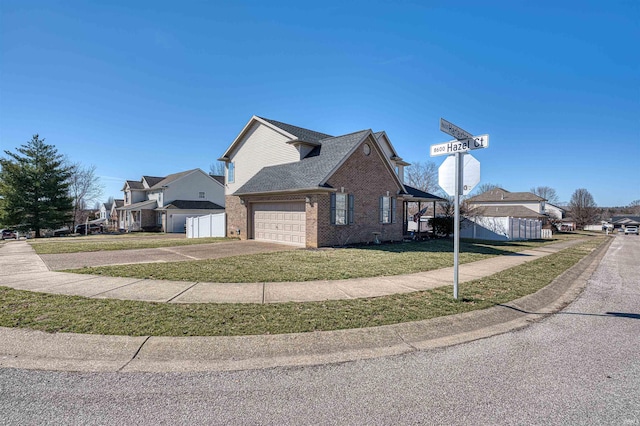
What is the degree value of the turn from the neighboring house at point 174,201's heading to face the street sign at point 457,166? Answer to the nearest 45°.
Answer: approximately 45° to its left

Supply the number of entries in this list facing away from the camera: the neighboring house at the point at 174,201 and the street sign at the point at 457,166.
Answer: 1

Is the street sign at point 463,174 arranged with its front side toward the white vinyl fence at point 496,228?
yes

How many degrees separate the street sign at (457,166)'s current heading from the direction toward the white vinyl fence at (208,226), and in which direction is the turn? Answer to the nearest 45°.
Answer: approximately 45° to its left

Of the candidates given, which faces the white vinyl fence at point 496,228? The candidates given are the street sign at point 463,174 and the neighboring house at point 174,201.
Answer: the street sign

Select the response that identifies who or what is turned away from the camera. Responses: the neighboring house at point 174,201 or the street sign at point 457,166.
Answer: the street sign

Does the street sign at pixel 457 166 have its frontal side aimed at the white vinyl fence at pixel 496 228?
yes

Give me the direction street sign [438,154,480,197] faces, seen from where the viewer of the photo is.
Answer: facing away from the viewer

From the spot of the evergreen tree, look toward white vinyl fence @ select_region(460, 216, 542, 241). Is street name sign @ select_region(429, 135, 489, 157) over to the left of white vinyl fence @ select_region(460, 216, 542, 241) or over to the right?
right

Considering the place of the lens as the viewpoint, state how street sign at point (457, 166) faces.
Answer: facing away from the viewer

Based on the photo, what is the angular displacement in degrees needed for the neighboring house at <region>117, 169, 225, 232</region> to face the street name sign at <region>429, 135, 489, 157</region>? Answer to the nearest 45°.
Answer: approximately 45° to its left
